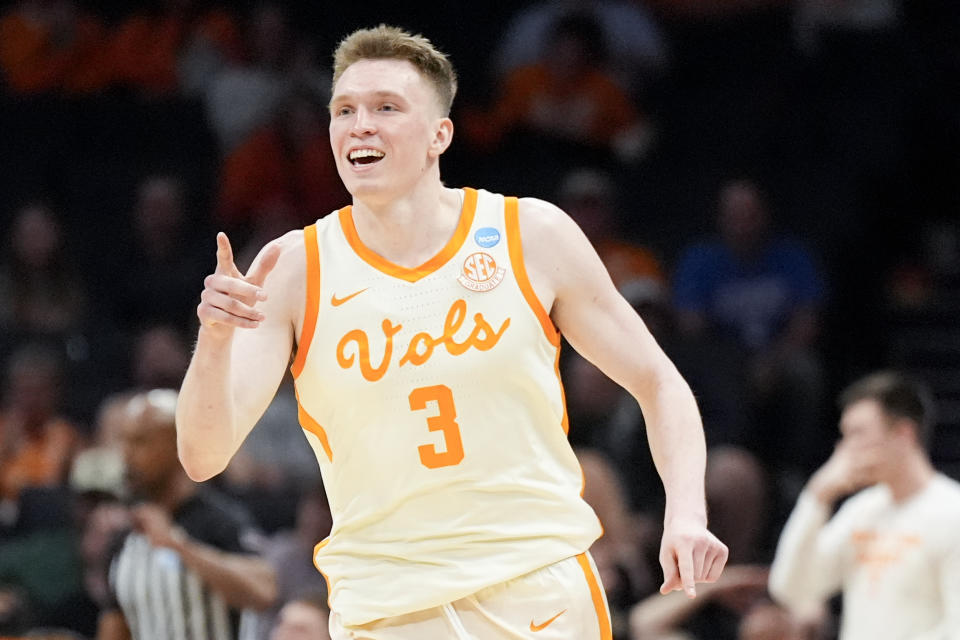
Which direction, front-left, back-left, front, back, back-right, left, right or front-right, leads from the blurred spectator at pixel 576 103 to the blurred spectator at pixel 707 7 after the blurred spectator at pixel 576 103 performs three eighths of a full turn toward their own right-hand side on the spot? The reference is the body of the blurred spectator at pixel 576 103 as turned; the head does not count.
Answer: right

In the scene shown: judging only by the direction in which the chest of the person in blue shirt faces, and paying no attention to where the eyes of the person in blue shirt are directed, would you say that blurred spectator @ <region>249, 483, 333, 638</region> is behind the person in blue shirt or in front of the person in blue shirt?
in front

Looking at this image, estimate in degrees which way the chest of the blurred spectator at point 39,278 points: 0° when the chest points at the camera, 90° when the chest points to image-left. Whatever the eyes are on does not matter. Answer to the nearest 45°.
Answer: approximately 0°

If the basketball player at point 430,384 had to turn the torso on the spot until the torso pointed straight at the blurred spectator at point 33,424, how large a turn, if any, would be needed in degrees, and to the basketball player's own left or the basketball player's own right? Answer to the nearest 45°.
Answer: approximately 135° to the basketball player's own right

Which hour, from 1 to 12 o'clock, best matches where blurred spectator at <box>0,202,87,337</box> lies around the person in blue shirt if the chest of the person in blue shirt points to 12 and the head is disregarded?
The blurred spectator is roughly at 3 o'clock from the person in blue shirt.

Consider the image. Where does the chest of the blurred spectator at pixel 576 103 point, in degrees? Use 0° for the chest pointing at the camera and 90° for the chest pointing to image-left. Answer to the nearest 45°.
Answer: approximately 0°

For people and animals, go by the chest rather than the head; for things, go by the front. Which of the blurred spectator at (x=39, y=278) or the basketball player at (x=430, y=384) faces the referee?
the blurred spectator

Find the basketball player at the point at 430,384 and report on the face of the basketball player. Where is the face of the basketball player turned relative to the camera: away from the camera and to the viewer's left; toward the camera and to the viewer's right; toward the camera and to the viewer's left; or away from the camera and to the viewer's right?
toward the camera and to the viewer's left

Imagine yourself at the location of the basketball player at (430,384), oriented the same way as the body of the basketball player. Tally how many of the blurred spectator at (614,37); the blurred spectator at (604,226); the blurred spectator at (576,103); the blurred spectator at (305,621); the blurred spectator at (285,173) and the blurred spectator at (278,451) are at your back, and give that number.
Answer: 6
